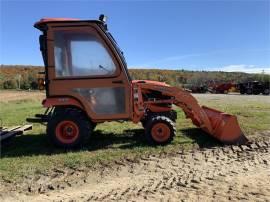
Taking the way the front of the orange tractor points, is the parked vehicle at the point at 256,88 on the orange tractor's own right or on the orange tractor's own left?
on the orange tractor's own left

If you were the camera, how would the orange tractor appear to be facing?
facing to the right of the viewer
